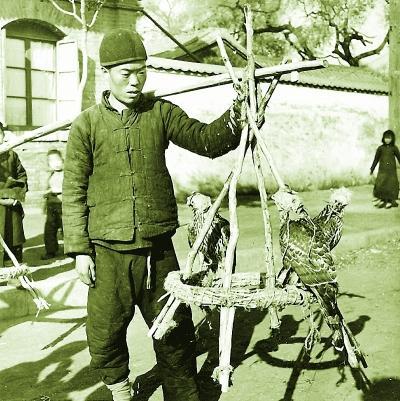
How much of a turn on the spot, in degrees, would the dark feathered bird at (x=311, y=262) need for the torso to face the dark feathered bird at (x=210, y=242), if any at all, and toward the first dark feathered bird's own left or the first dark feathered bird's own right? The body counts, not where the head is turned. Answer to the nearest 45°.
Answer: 0° — it already faces it

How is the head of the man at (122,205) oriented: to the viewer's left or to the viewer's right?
to the viewer's right

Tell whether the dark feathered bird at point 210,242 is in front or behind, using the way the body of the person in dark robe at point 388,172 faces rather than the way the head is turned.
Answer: in front

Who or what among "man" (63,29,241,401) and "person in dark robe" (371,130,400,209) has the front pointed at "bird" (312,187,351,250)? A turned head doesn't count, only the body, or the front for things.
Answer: the person in dark robe

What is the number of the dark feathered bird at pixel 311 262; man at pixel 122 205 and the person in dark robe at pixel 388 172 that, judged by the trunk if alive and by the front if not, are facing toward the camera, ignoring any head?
2

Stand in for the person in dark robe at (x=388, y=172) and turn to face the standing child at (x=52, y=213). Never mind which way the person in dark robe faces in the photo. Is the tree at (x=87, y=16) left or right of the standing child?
right

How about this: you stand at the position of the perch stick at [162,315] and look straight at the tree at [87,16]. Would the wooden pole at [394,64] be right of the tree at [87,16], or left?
right

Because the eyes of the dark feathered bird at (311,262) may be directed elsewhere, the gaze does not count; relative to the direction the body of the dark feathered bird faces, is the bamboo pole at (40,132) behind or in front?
in front

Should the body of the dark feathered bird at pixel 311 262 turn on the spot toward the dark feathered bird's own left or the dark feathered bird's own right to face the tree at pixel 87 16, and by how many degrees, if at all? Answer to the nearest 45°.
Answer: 0° — it already faces it

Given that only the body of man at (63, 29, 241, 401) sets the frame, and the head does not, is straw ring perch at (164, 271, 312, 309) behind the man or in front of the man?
in front
